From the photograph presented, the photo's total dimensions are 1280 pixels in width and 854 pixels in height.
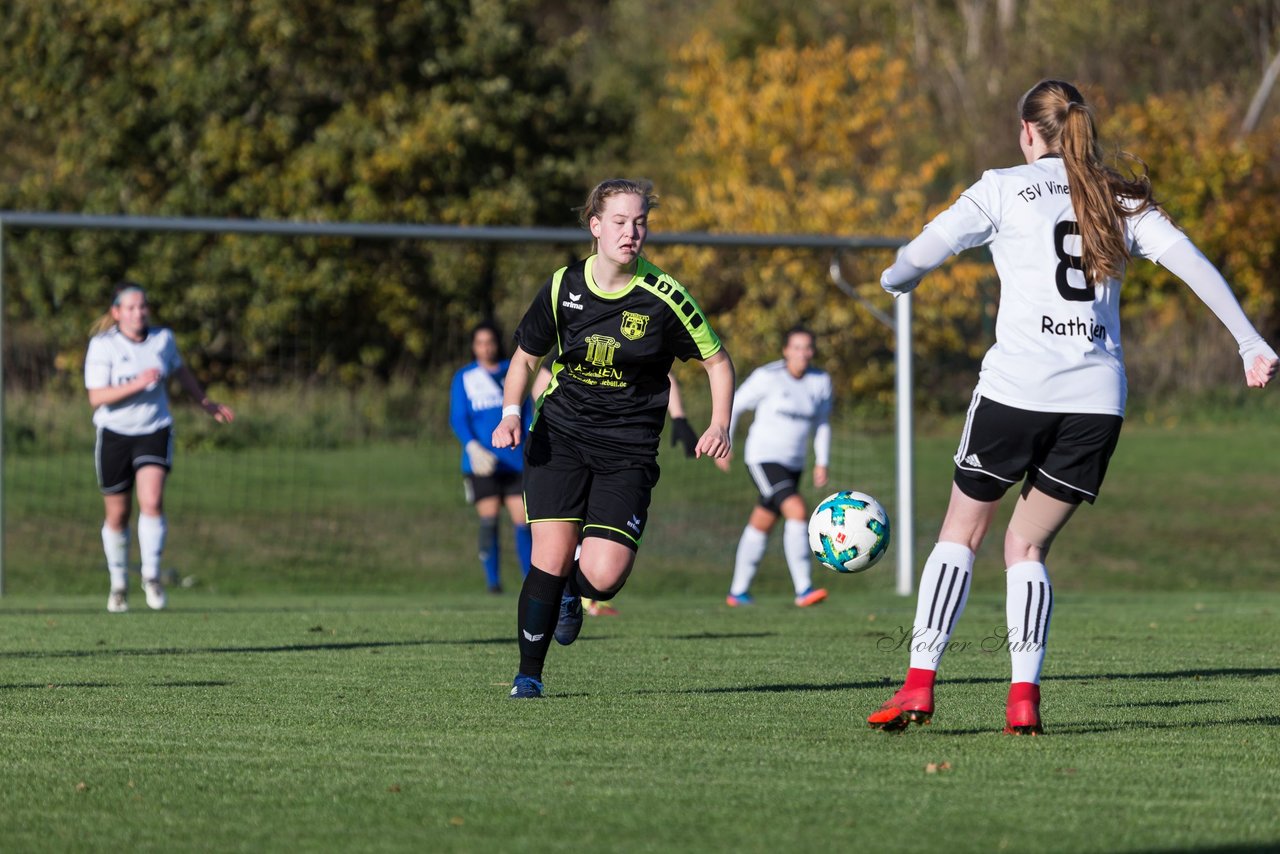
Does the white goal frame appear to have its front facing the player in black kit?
yes

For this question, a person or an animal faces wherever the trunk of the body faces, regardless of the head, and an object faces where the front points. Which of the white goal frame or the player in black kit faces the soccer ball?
the white goal frame

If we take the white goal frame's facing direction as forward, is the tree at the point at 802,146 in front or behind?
behind

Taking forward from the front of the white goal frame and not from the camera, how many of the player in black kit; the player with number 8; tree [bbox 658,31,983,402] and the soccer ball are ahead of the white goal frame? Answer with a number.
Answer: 3

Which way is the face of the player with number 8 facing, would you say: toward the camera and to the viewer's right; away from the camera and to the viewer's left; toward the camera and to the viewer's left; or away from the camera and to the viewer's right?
away from the camera and to the viewer's left

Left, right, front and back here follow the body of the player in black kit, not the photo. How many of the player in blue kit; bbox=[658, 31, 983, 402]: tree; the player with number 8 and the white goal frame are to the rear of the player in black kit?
3

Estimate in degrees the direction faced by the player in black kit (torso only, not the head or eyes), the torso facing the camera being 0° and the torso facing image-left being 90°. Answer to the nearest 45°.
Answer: approximately 0°

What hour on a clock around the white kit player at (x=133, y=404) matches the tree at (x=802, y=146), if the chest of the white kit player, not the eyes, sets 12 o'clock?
The tree is roughly at 7 o'clock from the white kit player.

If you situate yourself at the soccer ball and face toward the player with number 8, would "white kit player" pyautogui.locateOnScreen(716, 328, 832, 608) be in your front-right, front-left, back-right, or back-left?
back-left
